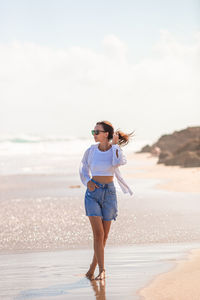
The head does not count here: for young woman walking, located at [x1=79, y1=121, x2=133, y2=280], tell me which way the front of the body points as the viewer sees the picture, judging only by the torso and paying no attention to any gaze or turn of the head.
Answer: toward the camera
